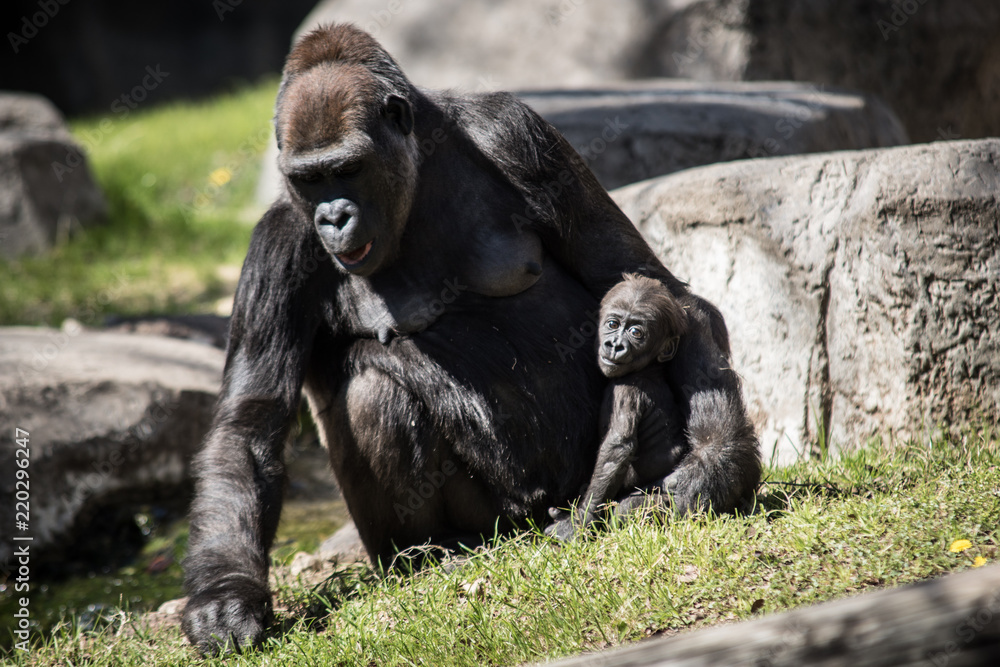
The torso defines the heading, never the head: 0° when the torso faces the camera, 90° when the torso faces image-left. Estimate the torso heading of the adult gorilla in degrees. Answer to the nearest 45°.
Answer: approximately 45°

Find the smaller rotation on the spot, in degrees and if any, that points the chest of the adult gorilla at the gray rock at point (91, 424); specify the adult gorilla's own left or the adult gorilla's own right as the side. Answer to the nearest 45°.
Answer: approximately 90° to the adult gorilla's own right

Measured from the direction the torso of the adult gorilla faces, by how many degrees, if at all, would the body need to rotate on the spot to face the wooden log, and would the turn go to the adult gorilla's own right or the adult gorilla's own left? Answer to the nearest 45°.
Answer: approximately 45° to the adult gorilla's own left

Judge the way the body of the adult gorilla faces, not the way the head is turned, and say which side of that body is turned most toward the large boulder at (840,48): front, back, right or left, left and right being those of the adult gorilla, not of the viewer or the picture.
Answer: back

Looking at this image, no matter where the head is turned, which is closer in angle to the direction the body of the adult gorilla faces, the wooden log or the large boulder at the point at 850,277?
the wooden log

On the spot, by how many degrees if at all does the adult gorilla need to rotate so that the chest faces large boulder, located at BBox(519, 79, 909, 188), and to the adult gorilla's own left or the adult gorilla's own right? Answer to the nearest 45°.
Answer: approximately 180°

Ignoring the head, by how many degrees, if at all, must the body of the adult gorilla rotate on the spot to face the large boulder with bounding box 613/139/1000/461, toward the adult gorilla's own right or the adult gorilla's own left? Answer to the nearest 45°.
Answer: approximately 135° to the adult gorilla's own left

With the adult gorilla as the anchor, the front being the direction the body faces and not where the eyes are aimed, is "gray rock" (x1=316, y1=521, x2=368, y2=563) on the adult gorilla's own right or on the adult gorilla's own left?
on the adult gorilla's own right

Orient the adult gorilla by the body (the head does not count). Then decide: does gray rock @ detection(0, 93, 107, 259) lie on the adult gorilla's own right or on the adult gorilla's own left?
on the adult gorilla's own right
